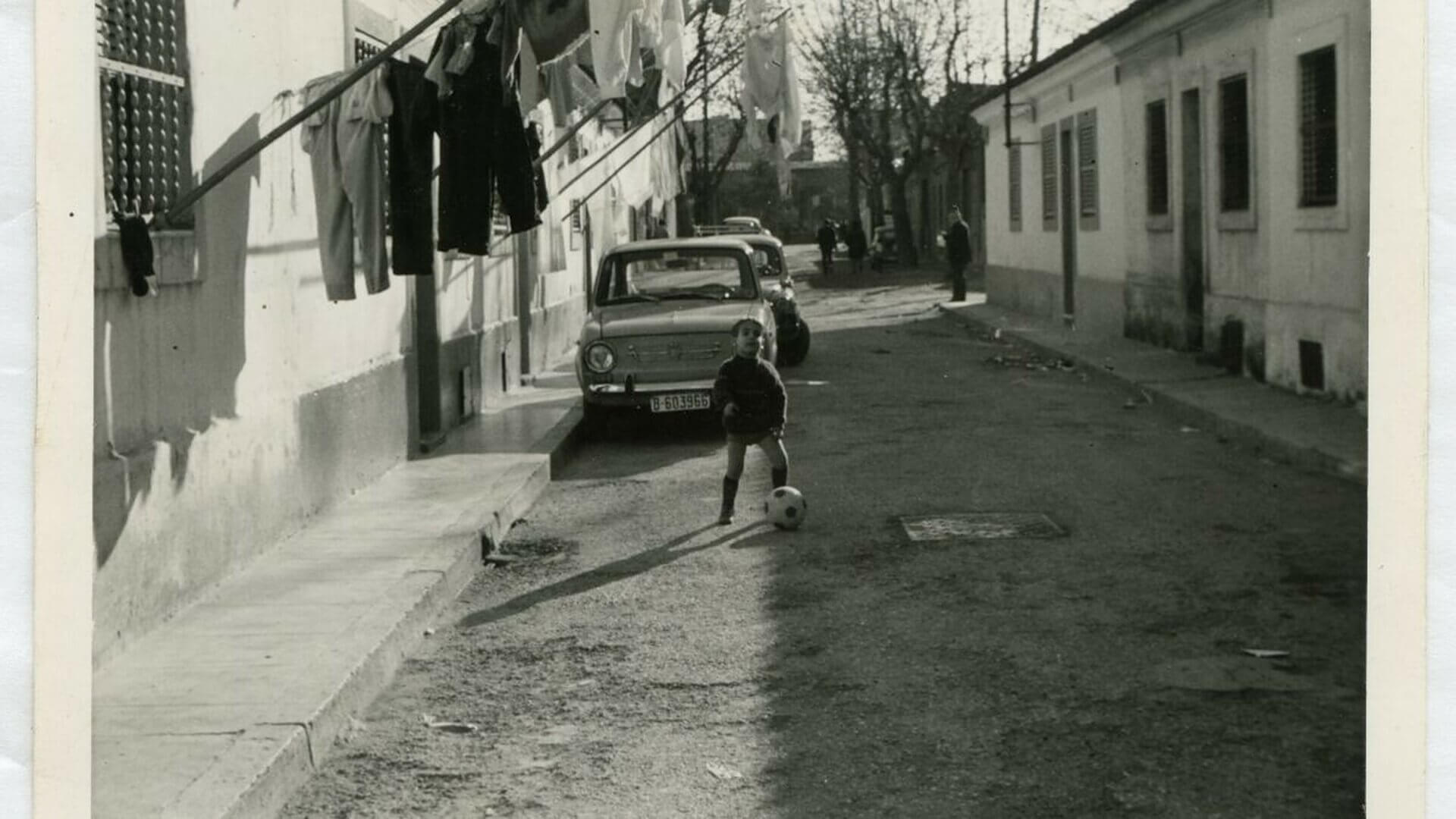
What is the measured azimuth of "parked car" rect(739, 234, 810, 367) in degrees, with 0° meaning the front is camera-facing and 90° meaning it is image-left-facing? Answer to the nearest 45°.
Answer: approximately 0°

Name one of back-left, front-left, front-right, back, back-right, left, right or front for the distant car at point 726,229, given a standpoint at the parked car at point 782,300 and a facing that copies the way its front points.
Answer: back

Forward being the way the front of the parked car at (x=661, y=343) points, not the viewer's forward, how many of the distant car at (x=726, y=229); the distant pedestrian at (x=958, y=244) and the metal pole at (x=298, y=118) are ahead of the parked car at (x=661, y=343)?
1
